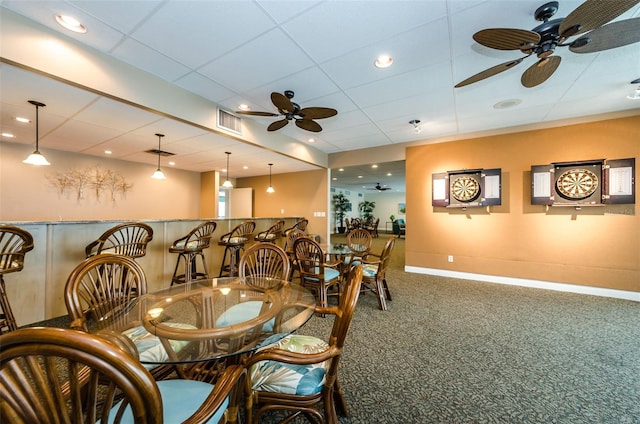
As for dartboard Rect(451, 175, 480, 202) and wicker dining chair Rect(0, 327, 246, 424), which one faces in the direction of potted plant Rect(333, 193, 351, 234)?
the wicker dining chair

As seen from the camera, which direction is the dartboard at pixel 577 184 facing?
toward the camera

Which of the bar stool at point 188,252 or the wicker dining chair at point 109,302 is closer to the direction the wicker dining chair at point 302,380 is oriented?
the wicker dining chair

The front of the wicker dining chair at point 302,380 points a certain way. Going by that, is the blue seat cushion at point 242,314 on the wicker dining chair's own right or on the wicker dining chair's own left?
on the wicker dining chair's own right

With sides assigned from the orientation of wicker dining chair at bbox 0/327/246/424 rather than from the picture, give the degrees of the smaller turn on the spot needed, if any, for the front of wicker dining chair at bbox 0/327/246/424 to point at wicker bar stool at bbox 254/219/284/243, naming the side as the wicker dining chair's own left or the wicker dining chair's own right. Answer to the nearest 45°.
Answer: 0° — it already faces it

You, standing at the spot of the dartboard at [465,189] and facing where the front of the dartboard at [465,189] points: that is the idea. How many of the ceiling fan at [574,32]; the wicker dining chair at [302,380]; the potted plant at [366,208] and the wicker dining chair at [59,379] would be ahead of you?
3

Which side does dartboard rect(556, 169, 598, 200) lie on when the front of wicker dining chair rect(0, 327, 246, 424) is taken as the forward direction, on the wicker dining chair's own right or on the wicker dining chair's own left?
on the wicker dining chair's own right

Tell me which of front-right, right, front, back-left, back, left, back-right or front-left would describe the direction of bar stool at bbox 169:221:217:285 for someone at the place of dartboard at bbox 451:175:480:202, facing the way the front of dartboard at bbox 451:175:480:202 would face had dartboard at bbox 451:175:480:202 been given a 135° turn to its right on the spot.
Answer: left

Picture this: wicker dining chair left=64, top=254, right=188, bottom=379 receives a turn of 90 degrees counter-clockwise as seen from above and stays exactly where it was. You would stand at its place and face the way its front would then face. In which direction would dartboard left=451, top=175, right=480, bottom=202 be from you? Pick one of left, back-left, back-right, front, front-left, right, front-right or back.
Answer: front-right

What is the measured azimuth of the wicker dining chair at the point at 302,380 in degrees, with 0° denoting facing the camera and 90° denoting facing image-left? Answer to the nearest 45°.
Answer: approximately 90°

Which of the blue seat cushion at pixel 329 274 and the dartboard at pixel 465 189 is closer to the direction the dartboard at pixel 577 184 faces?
the blue seat cushion

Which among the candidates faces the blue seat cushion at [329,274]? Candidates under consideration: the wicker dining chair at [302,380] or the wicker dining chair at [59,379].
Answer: the wicker dining chair at [59,379]

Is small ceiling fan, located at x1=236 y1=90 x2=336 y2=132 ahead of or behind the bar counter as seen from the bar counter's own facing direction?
ahead

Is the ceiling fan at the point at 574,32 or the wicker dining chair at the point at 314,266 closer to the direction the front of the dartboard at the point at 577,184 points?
the ceiling fan

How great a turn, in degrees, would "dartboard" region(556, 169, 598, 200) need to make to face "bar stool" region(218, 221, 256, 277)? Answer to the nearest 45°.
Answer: approximately 45° to its right

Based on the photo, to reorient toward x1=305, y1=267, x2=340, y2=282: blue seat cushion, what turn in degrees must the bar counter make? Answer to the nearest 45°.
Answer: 0° — it already faces it

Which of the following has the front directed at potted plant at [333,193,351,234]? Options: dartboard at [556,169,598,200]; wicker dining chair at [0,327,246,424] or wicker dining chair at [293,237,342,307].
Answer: wicker dining chair at [0,327,246,424]
